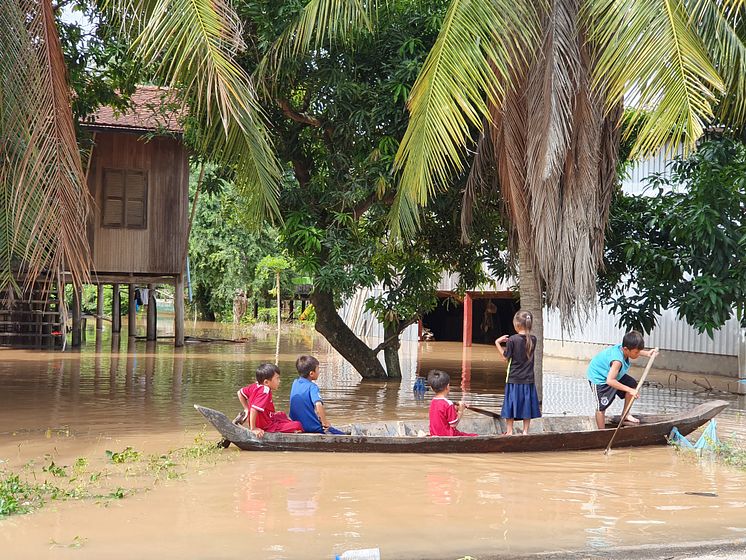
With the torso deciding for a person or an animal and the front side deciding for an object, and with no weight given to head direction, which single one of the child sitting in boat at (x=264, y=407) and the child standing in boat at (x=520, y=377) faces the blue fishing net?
the child sitting in boat

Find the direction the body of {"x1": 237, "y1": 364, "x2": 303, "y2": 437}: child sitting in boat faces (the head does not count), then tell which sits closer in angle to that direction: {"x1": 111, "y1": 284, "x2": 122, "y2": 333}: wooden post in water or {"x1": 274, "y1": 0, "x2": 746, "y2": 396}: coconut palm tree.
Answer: the coconut palm tree

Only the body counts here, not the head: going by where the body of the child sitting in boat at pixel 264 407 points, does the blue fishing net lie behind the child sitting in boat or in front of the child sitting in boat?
in front

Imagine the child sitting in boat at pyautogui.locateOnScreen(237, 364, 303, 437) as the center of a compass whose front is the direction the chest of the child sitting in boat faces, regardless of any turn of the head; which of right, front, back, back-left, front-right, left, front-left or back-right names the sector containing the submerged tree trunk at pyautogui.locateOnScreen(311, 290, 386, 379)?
left

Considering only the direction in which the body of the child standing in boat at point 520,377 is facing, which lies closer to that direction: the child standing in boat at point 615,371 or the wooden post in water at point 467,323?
the wooden post in water

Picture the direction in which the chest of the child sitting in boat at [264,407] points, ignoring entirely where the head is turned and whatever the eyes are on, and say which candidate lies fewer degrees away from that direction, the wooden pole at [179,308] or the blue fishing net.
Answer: the blue fishing net

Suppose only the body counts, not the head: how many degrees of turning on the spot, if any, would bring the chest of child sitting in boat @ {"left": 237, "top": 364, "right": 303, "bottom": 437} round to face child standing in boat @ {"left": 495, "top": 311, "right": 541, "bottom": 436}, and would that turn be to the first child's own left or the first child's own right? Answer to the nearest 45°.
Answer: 0° — they already face them

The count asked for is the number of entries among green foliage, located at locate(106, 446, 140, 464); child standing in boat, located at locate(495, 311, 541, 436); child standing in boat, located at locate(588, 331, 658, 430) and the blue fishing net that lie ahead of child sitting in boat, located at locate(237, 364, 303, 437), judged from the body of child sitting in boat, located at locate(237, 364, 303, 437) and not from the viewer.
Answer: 3

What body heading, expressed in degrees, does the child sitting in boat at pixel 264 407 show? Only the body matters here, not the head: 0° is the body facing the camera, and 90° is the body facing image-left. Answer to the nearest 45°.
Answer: approximately 270°

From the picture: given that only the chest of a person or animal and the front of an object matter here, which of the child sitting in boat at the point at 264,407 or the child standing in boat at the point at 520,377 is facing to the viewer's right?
the child sitting in boat
